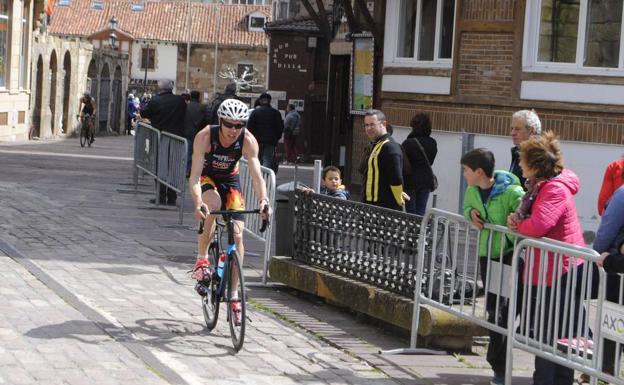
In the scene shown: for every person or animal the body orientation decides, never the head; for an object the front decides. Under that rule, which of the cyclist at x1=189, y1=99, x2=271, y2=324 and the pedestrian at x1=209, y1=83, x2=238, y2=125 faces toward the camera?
the cyclist

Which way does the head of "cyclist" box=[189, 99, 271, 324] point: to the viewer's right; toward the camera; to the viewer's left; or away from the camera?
toward the camera

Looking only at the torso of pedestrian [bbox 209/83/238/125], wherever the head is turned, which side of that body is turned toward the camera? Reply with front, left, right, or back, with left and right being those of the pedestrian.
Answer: back

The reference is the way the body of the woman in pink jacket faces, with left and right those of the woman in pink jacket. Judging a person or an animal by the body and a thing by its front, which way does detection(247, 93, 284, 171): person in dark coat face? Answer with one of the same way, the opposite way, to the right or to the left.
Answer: to the right

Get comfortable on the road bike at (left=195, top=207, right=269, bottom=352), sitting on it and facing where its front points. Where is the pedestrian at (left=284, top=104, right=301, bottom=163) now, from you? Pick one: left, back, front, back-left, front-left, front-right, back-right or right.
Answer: back

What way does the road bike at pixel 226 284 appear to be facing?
toward the camera

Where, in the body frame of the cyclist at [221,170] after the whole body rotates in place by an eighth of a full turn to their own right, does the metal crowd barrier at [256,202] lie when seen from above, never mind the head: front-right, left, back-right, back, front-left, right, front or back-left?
back-right

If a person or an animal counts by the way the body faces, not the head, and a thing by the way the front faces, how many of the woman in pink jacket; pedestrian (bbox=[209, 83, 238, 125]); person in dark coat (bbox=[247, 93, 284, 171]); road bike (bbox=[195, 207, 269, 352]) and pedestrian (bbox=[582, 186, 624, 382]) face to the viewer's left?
2

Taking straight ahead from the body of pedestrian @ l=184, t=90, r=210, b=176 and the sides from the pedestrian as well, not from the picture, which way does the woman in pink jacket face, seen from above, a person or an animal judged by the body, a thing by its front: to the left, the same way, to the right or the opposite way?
to the left

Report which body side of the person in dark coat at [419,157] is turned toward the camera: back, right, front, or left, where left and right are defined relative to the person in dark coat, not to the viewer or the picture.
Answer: back

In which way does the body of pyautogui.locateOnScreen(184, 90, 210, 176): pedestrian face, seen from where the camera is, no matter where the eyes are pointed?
away from the camera

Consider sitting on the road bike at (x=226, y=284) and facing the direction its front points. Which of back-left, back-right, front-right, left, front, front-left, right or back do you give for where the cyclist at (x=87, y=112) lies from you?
back

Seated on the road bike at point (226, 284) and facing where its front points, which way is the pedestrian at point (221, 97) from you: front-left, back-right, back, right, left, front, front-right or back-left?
back

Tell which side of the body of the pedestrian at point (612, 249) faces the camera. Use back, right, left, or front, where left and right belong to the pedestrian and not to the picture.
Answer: left

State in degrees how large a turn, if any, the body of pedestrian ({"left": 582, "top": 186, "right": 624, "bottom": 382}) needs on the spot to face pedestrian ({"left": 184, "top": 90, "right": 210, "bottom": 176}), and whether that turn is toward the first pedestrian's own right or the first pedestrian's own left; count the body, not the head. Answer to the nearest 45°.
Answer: approximately 45° to the first pedestrian's own right
